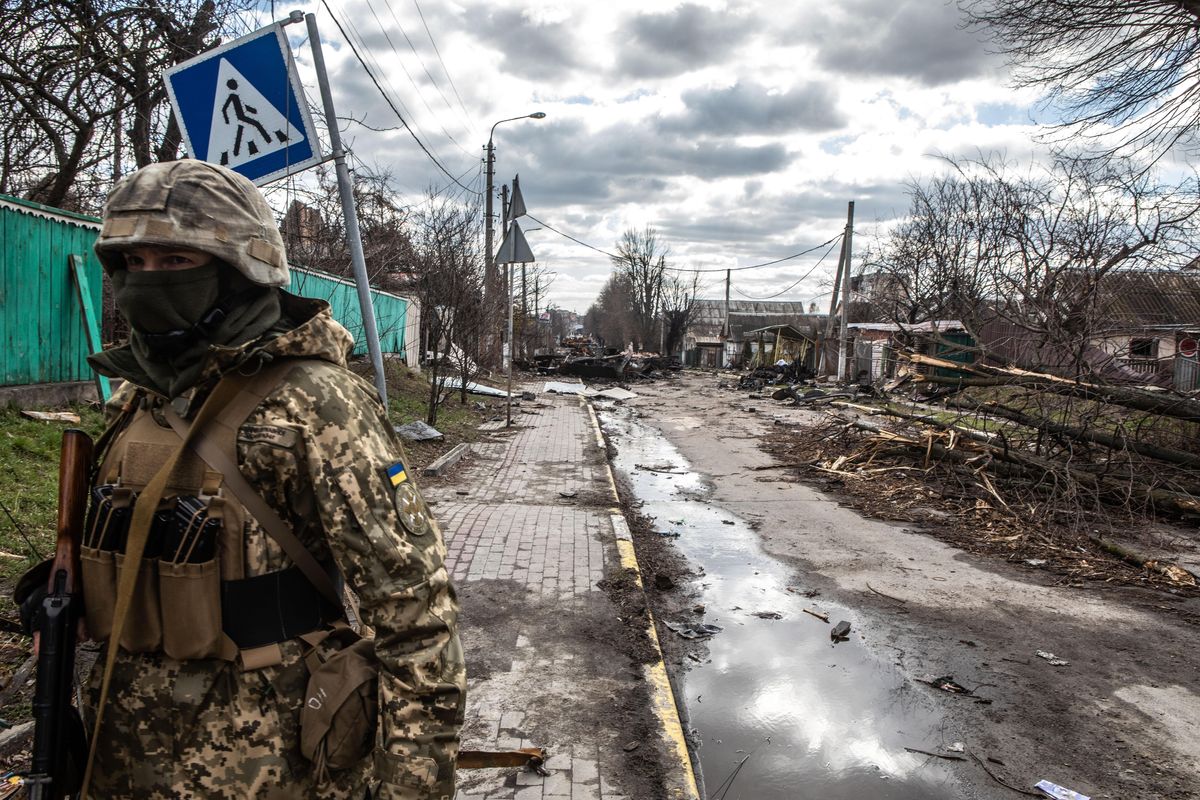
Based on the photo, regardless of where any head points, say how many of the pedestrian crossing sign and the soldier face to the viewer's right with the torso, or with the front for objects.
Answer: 0

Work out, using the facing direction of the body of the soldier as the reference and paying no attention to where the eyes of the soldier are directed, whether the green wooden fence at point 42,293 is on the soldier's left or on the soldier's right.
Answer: on the soldier's right

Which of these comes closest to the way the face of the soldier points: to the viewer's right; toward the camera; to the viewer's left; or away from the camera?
toward the camera

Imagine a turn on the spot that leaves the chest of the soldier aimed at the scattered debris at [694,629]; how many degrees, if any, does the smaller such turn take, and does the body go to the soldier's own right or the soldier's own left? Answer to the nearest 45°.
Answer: approximately 180°

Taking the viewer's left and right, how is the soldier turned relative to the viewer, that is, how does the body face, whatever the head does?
facing the viewer and to the left of the viewer

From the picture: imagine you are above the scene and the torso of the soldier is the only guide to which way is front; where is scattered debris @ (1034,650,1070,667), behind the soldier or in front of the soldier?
behind

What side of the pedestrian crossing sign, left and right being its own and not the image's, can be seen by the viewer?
front

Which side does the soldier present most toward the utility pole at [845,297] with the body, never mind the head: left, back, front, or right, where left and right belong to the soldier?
back

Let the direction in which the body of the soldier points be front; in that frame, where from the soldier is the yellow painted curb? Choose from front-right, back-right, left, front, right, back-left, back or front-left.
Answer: back

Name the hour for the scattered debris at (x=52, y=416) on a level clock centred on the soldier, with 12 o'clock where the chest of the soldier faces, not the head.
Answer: The scattered debris is roughly at 4 o'clock from the soldier.
